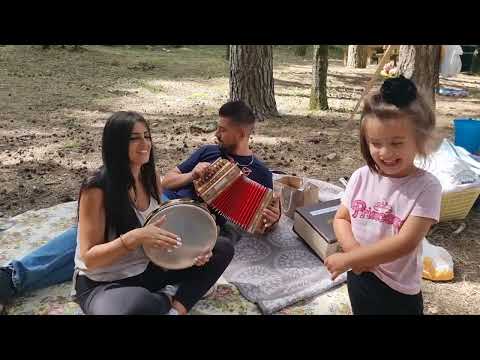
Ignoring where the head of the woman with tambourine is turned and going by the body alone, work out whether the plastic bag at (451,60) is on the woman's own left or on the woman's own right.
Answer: on the woman's own left

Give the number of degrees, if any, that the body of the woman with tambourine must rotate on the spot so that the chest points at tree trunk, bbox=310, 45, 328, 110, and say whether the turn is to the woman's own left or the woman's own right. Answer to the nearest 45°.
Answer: approximately 90° to the woman's own left

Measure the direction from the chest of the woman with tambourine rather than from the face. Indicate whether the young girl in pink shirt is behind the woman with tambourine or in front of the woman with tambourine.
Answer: in front

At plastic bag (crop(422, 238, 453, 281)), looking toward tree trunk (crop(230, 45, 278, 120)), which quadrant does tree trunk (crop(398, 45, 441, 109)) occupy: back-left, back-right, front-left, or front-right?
front-right

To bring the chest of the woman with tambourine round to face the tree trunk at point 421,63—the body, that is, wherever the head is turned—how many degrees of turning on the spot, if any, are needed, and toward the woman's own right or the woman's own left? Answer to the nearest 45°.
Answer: approximately 90° to the woman's own left

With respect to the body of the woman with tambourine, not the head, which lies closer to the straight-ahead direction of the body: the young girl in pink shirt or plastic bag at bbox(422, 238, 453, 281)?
the young girl in pink shirt

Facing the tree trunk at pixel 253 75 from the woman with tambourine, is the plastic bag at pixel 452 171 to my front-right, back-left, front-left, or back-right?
front-right

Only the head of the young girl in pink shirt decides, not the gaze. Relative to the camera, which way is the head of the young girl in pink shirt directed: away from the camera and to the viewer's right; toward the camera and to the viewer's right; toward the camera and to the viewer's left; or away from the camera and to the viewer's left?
toward the camera and to the viewer's left

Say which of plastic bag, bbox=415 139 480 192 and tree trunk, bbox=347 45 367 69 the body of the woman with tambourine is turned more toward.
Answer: the plastic bag

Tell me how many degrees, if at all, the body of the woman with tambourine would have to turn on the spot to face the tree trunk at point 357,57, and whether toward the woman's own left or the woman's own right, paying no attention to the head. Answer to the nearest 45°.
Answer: approximately 90° to the woman's own left

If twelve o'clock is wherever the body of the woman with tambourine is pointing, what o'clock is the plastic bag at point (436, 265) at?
The plastic bag is roughly at 10 o'clock from the woman with tambourine.

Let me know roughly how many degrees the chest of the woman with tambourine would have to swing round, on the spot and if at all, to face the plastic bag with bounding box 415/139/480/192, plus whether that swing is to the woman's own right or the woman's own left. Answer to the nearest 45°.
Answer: approximately 90° to the woman's own left

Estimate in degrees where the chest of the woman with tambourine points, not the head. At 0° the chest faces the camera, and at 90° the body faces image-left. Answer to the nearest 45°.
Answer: approximately 315°
